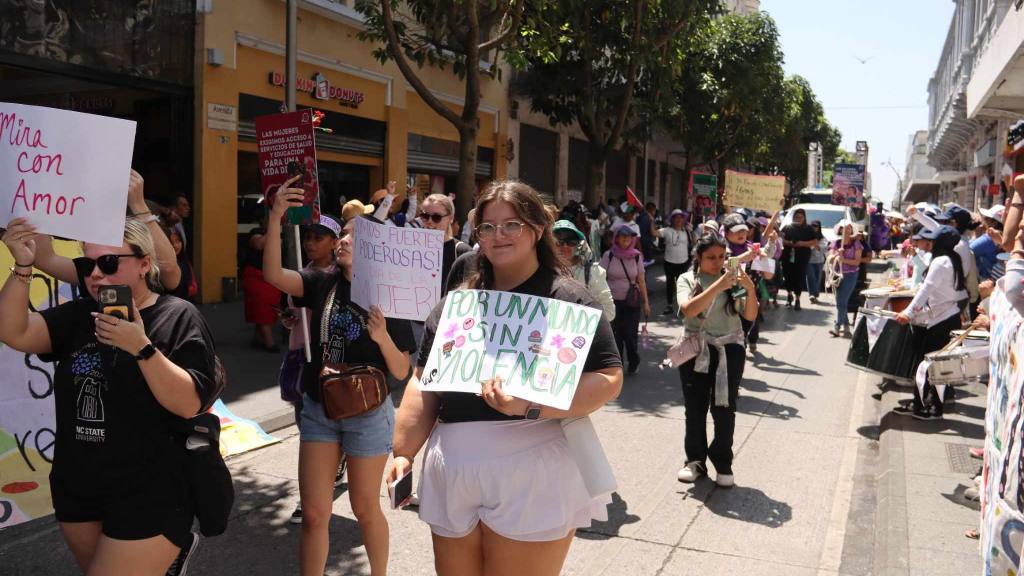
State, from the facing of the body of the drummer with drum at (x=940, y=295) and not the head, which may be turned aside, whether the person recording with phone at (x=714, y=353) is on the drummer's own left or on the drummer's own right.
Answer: on the drummer's own left

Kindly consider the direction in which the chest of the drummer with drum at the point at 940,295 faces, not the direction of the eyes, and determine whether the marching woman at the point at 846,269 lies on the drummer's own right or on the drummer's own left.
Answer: on the drummer's own right

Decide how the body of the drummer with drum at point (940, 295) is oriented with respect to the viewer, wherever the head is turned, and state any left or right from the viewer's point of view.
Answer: facing to the left of the viewer

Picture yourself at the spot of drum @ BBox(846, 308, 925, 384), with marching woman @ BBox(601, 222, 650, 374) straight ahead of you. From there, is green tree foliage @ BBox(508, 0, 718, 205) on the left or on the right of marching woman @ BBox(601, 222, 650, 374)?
right

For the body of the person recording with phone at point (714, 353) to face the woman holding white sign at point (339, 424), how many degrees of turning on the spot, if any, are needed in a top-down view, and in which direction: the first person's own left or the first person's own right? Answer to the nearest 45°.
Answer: approximately 90° to the first person's own right

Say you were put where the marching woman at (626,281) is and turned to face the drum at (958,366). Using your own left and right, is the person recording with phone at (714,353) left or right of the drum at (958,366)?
right

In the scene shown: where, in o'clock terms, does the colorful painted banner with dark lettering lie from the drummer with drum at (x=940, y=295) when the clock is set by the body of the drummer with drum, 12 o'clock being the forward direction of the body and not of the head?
The colorful painted banner with dark lettering is roughly at 10 o'clock from the drummer with drum.
